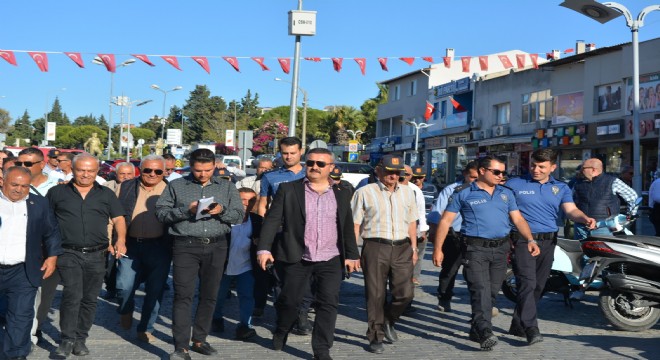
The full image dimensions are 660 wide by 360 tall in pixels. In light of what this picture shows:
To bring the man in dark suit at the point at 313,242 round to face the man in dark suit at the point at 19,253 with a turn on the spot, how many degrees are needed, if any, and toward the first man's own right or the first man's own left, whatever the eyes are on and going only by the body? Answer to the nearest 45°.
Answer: approximately 90° to the first man's own right

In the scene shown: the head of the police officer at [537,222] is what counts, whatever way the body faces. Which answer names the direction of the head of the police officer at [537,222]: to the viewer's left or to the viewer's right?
to the viewer's left

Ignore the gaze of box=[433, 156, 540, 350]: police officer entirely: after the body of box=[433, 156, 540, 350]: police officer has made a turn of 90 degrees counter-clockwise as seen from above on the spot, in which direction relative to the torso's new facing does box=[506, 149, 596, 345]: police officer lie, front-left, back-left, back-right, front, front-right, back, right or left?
front

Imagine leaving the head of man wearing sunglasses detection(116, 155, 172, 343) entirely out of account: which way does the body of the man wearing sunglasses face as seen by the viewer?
toward the camera

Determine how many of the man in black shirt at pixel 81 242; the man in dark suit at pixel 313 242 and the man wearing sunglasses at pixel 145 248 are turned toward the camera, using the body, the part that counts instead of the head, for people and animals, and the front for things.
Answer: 3

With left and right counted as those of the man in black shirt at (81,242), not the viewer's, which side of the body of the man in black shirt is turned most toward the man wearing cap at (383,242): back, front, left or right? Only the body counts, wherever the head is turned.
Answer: left

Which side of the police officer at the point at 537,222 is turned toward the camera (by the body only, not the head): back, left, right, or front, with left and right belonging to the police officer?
front

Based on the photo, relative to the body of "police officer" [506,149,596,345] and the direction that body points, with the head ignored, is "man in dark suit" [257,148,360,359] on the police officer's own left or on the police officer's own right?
on the police officer's own right

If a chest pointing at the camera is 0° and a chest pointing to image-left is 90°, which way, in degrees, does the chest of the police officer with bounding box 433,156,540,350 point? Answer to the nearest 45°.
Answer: approximately 315°

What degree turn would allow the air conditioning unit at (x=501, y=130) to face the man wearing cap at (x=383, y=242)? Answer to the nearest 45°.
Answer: approximately 45° to its left

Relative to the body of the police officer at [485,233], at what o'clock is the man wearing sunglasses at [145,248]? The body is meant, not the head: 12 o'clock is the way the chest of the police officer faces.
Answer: The man wearing sunglasses is roughly at 4 o'clock from the police officer.

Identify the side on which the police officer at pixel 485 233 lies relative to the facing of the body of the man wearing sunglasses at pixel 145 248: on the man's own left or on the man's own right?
on the man's own left

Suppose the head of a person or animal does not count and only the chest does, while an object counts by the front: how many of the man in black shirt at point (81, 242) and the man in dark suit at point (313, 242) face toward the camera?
2
